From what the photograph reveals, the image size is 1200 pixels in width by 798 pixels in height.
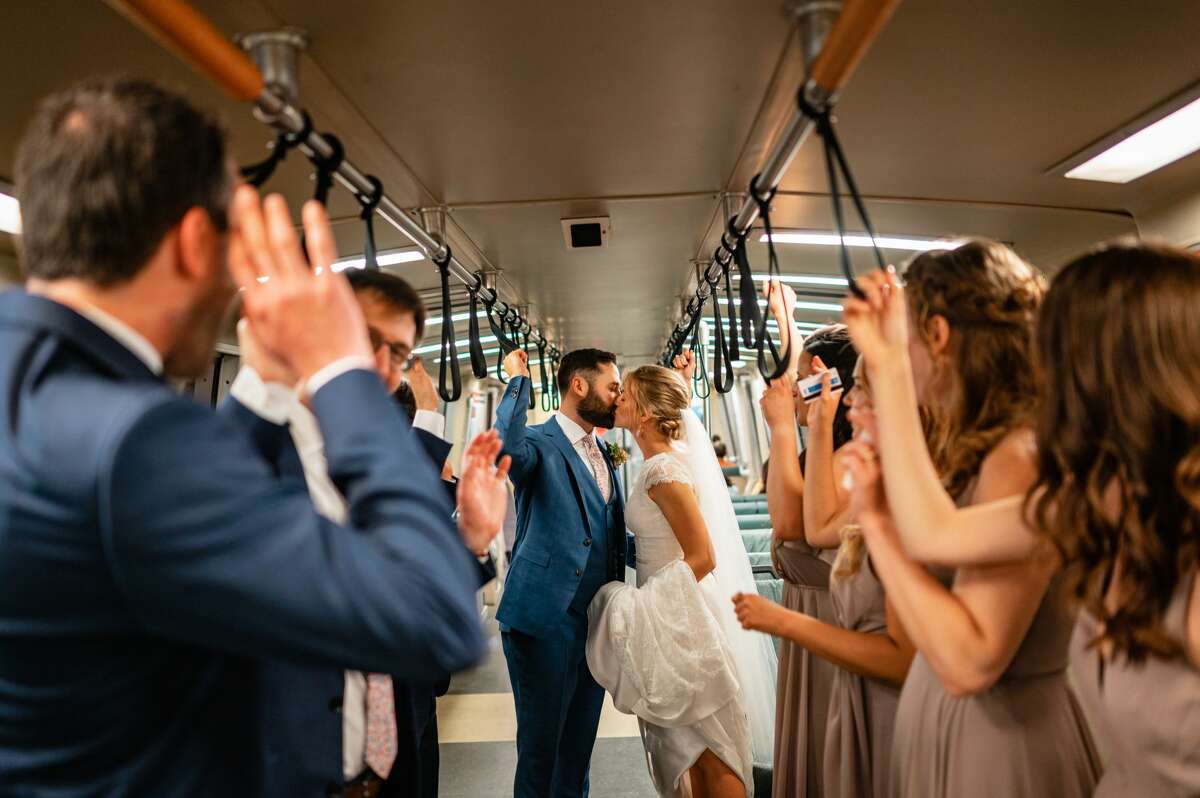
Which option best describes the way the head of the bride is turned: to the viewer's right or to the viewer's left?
to the viewer's left

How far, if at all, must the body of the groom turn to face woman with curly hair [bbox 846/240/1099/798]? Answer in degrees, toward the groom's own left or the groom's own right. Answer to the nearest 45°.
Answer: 0° — they already face them

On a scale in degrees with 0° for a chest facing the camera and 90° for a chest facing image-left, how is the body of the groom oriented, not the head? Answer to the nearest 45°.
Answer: approximately 315°

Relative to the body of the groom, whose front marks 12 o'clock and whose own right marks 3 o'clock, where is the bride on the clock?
The bride is roughly at 11 o'clock from the groom.

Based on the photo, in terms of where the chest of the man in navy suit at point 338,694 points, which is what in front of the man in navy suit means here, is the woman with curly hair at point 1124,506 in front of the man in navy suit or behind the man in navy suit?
in front

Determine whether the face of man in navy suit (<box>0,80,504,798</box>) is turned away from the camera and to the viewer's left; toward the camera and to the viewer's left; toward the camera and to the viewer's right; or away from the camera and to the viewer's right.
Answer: away from the camera and to the viewer's right

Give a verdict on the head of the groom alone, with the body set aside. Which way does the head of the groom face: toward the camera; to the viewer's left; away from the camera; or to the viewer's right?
to the viewer's right

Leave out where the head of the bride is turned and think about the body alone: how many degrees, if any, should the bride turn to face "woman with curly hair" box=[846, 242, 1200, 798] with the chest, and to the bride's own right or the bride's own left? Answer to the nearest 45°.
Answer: approximately 135° to the bride's own left

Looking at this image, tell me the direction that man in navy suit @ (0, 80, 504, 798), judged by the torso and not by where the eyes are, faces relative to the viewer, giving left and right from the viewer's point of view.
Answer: facing away from the viewer and to the right of the viewer

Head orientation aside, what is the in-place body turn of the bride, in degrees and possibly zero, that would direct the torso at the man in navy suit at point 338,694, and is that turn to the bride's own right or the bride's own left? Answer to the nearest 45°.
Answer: approximately 90° to the bride's own left

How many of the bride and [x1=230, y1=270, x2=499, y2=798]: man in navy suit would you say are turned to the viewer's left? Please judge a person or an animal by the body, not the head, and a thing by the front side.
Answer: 1

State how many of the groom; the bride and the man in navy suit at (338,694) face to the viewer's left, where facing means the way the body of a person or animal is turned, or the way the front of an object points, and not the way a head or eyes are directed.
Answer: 1

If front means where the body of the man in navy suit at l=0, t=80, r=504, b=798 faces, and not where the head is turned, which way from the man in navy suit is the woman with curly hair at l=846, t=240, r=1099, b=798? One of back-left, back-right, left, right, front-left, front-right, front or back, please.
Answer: front-right

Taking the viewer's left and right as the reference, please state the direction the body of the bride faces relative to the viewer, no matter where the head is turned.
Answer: facing to the left of the viewer

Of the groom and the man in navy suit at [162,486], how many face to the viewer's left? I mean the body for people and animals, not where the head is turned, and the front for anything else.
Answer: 0

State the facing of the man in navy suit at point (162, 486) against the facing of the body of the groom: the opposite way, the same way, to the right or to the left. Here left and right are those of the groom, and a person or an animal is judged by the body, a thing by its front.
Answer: to the left
